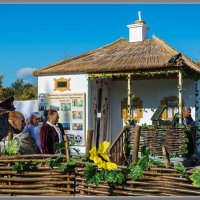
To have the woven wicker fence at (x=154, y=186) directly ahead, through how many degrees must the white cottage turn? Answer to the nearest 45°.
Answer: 0° — it already faces it

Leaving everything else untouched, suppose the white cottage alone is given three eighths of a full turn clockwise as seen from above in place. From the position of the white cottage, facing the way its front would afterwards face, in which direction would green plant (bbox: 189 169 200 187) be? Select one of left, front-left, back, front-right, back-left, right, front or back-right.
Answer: back-left

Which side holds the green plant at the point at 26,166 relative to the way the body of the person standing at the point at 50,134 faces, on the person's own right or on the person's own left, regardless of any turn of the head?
on the person's own right

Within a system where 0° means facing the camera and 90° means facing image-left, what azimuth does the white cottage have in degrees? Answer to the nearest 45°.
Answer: approximately 0°

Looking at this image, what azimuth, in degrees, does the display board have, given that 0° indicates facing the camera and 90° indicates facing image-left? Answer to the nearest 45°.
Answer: approximately 0°

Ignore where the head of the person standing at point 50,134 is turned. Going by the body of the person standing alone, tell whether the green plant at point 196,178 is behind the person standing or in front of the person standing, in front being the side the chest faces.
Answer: in front

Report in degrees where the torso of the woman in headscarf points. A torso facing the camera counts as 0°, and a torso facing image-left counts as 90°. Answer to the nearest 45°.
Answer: approximately 315°

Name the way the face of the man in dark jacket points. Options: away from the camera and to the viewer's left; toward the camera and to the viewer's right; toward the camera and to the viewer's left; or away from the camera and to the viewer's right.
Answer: toward the camera and to the viewer's right

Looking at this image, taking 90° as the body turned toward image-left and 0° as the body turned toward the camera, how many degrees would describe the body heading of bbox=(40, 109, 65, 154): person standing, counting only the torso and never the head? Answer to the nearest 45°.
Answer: approximately 315°
